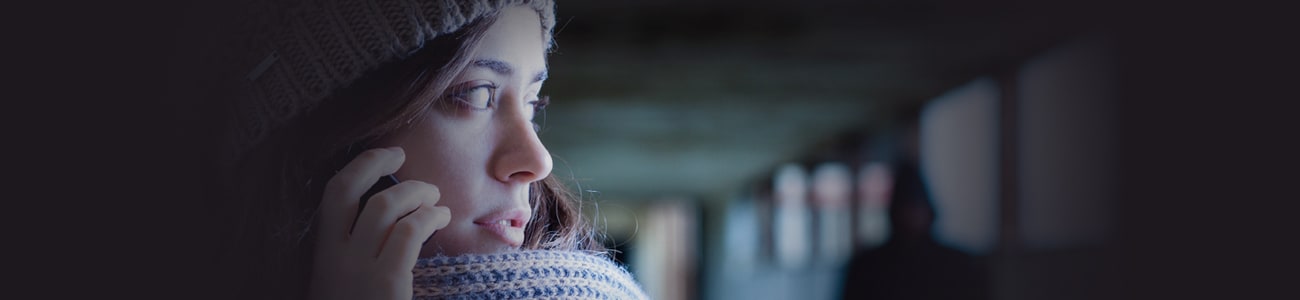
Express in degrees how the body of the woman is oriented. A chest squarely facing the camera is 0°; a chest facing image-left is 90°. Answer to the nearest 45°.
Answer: approximately 315°

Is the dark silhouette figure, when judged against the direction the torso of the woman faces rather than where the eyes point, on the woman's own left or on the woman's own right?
on the woman's own left
